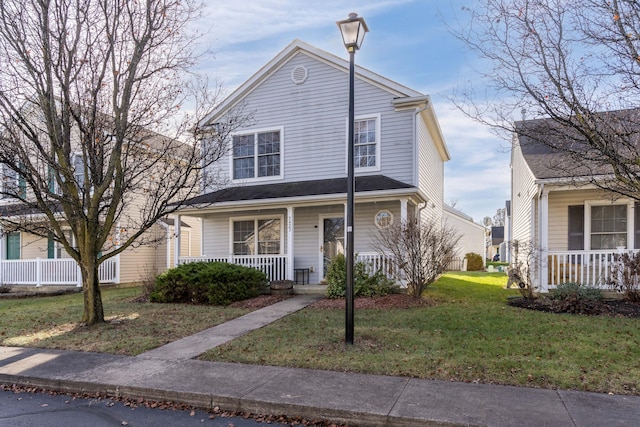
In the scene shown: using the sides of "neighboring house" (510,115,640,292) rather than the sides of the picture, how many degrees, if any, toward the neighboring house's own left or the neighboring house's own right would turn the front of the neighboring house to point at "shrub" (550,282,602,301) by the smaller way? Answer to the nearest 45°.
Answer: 0° — it already faces it

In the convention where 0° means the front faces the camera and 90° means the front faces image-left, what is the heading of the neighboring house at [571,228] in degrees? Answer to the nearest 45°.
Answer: approximately 0°

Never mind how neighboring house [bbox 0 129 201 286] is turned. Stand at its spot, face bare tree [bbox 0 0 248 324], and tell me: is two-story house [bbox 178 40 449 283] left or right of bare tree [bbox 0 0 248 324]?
left

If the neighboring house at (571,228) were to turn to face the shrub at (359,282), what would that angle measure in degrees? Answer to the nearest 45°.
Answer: approximately 45° to its right

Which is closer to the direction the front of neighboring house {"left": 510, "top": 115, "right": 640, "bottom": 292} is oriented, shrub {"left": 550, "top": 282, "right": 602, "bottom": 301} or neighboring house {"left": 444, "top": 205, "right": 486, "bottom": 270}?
the shrub

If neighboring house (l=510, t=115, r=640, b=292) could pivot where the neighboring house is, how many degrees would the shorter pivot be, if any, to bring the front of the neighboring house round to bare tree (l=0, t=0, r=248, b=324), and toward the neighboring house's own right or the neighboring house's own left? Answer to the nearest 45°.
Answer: approximately 45° to the neighboring house's own right

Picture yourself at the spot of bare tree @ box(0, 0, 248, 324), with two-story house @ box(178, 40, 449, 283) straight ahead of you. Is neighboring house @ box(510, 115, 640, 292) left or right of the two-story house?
right

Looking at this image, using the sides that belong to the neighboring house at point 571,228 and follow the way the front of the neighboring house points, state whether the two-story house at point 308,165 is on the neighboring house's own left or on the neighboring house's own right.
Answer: on the neighboring house's own right
